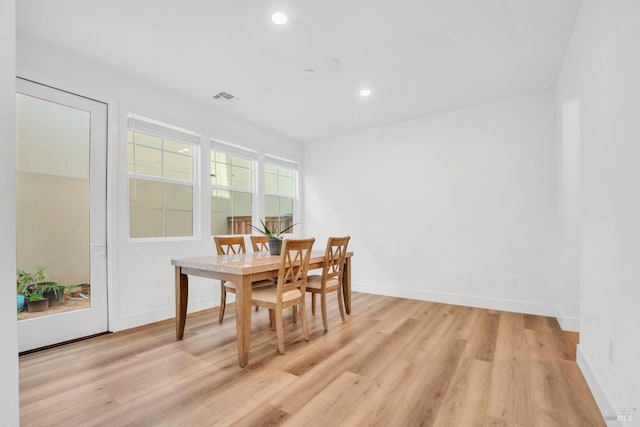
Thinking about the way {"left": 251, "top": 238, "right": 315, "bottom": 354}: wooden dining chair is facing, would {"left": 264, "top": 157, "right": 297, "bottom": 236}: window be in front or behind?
in front

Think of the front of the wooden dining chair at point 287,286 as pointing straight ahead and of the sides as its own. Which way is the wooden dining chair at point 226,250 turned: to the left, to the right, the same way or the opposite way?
the opposite way

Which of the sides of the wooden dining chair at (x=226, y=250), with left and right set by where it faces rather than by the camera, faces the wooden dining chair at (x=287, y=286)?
front

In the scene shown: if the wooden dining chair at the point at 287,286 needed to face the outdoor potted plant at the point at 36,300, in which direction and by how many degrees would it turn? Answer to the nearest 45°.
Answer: approximately 45° to its left

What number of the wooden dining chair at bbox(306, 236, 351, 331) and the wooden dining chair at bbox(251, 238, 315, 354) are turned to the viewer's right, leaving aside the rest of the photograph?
0

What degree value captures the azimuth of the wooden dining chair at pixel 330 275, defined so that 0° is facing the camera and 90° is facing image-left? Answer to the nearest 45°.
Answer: approximately 135°

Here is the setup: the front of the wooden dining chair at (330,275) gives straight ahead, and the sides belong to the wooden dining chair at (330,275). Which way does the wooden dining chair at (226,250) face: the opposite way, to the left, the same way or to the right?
the opposite way

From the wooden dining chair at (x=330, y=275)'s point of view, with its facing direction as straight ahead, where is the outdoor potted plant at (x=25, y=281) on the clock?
The outdoor potted plant is roughly at 10 o'clock from the wooden dining chair.

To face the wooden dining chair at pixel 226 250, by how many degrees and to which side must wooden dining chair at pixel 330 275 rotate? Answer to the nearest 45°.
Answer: approximately 45° to its left

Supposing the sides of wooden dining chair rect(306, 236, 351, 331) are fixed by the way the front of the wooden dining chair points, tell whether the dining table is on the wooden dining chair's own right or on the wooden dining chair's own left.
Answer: on the wooden dining chair's own left

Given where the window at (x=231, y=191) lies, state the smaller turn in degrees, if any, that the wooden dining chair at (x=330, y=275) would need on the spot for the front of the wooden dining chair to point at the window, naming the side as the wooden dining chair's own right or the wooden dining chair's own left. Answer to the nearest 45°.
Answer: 0° — it already faces it
